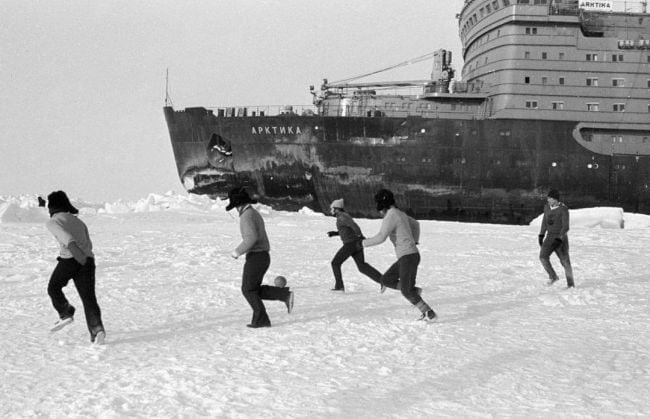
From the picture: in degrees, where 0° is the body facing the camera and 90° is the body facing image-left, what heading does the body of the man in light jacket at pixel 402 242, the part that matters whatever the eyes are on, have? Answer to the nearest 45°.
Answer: approximately 90°

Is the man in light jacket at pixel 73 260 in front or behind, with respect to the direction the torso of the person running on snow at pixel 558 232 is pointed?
in front

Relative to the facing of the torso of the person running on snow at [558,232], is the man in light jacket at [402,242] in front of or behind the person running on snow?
in front

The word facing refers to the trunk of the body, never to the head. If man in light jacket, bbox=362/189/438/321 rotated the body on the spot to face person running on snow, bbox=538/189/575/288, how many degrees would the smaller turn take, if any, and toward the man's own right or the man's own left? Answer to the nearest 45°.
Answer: approximately 135° to the man's own right

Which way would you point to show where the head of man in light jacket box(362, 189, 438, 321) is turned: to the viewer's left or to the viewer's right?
to the viewer's left
